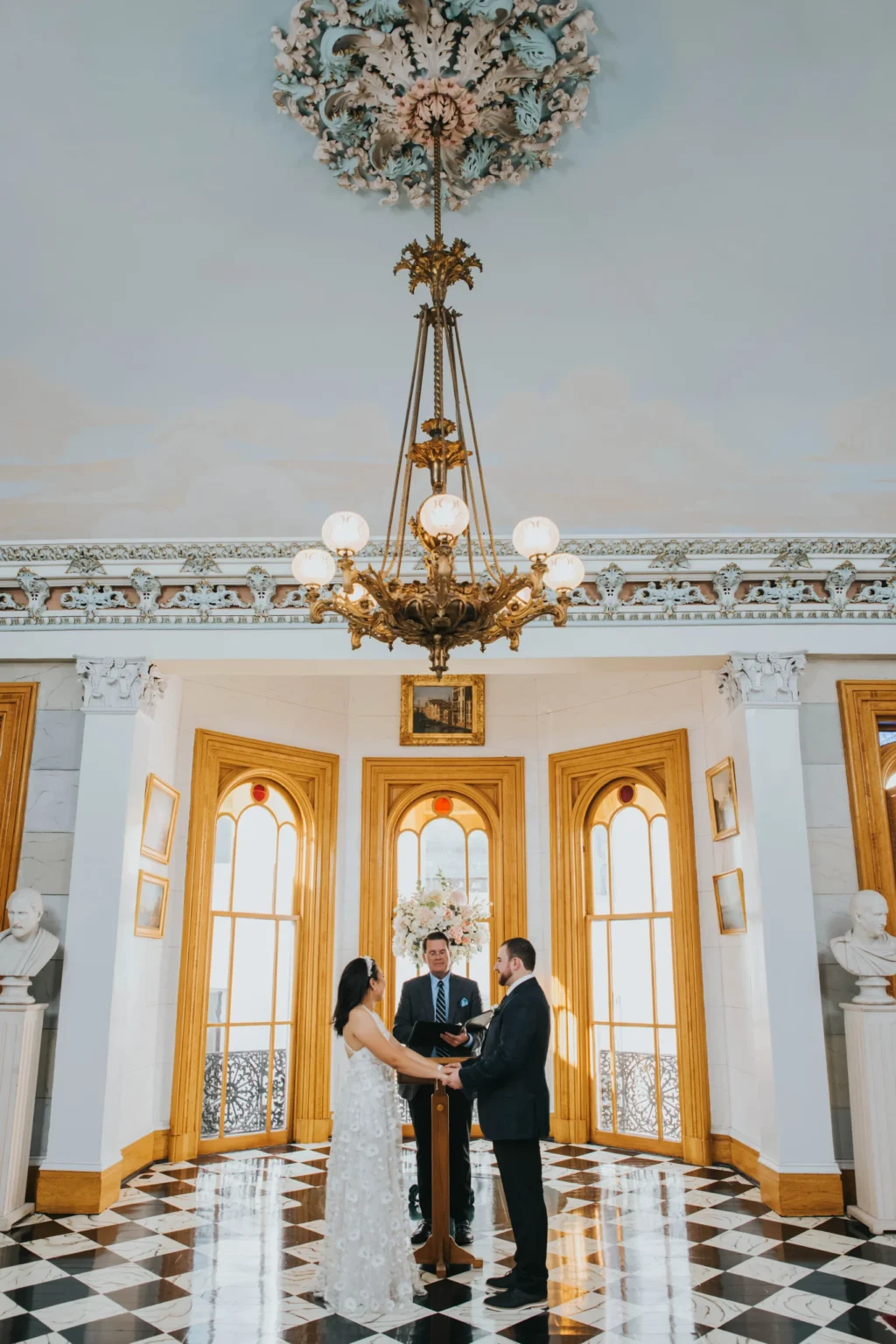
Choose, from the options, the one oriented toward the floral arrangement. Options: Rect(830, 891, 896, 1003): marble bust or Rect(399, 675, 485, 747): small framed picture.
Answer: the small framed picture

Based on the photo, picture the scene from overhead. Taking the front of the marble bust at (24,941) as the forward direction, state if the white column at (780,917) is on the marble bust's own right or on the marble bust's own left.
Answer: on the marble bust's own left

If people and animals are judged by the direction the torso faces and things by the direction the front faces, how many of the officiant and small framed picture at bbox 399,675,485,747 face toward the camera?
2

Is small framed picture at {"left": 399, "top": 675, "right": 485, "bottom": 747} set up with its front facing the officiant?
yes

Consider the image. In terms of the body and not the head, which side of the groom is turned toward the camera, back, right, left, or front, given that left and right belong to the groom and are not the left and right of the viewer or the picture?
left

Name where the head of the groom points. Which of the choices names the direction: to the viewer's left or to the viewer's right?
to the viewer's left

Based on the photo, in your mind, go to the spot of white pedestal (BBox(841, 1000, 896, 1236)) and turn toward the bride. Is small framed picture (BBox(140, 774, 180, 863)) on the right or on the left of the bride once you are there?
right

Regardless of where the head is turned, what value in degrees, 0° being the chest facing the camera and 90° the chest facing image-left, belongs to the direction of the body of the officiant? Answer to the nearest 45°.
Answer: approximately 0°
